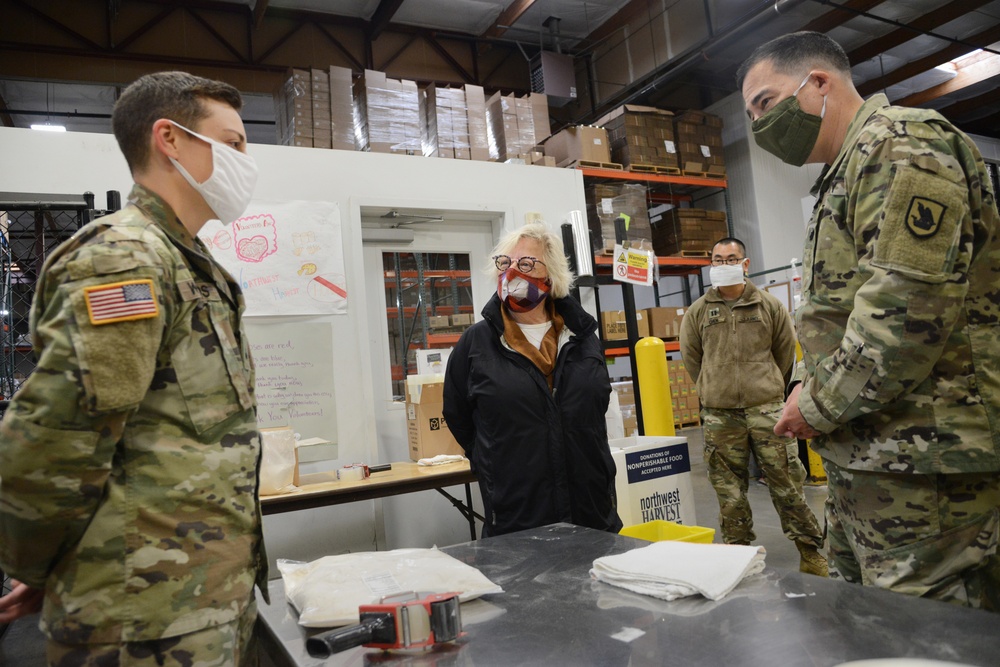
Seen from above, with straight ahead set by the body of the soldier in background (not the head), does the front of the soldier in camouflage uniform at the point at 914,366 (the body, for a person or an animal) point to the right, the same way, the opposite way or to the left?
to the right

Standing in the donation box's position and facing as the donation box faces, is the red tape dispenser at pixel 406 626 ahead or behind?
ahead

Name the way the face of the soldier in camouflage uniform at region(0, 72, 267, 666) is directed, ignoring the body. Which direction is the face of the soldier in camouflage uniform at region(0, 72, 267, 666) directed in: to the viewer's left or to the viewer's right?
to the viewer's right

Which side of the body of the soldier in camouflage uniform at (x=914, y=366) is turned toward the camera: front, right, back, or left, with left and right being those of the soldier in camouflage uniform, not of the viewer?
left

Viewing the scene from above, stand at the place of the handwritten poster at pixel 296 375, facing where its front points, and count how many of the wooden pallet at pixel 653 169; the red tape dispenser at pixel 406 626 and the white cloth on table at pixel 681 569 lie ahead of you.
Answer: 2

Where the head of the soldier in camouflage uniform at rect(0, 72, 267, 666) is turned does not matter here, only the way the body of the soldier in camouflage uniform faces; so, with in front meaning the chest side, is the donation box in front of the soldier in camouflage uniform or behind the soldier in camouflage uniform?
in front

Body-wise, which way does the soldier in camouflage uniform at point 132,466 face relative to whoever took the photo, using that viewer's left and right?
facing to the right of the viewer

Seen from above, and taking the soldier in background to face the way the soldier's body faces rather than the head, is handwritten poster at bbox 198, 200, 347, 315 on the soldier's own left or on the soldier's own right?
on the soldier's own right

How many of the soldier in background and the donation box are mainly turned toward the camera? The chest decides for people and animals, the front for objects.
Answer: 2

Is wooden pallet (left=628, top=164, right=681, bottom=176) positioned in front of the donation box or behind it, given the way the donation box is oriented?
behind
